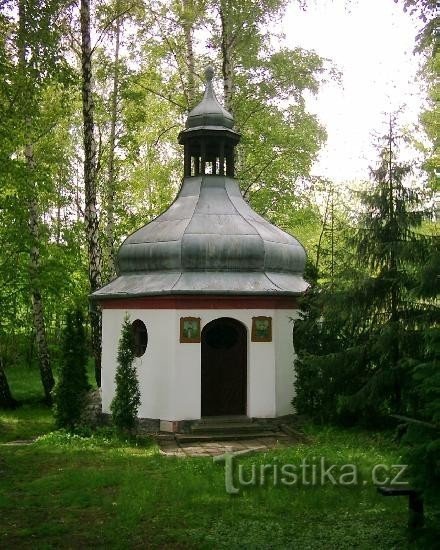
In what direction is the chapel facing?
toward the camera

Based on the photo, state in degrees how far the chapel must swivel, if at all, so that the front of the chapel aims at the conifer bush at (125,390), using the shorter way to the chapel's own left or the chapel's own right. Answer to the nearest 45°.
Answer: approximately 45° to the chapel's own right

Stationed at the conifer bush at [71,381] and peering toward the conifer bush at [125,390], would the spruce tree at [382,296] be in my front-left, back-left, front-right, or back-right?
front-left

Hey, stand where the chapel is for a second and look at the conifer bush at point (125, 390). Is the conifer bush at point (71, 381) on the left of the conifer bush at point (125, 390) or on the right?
right

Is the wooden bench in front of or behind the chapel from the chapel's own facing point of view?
in front

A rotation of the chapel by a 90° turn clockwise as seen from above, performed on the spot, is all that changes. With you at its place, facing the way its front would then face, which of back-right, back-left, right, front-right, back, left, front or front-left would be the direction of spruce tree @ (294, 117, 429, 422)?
back-left

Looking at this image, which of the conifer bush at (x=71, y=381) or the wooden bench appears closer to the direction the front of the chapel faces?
the wooden bench

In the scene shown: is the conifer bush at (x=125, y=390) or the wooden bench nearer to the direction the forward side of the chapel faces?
the wooden bench

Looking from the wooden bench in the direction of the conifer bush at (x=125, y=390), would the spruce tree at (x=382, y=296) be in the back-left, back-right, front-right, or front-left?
front-right

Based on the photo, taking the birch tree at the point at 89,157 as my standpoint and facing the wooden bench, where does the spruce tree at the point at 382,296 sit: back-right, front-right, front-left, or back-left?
front-left

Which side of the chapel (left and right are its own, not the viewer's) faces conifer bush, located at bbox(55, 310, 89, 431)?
right
